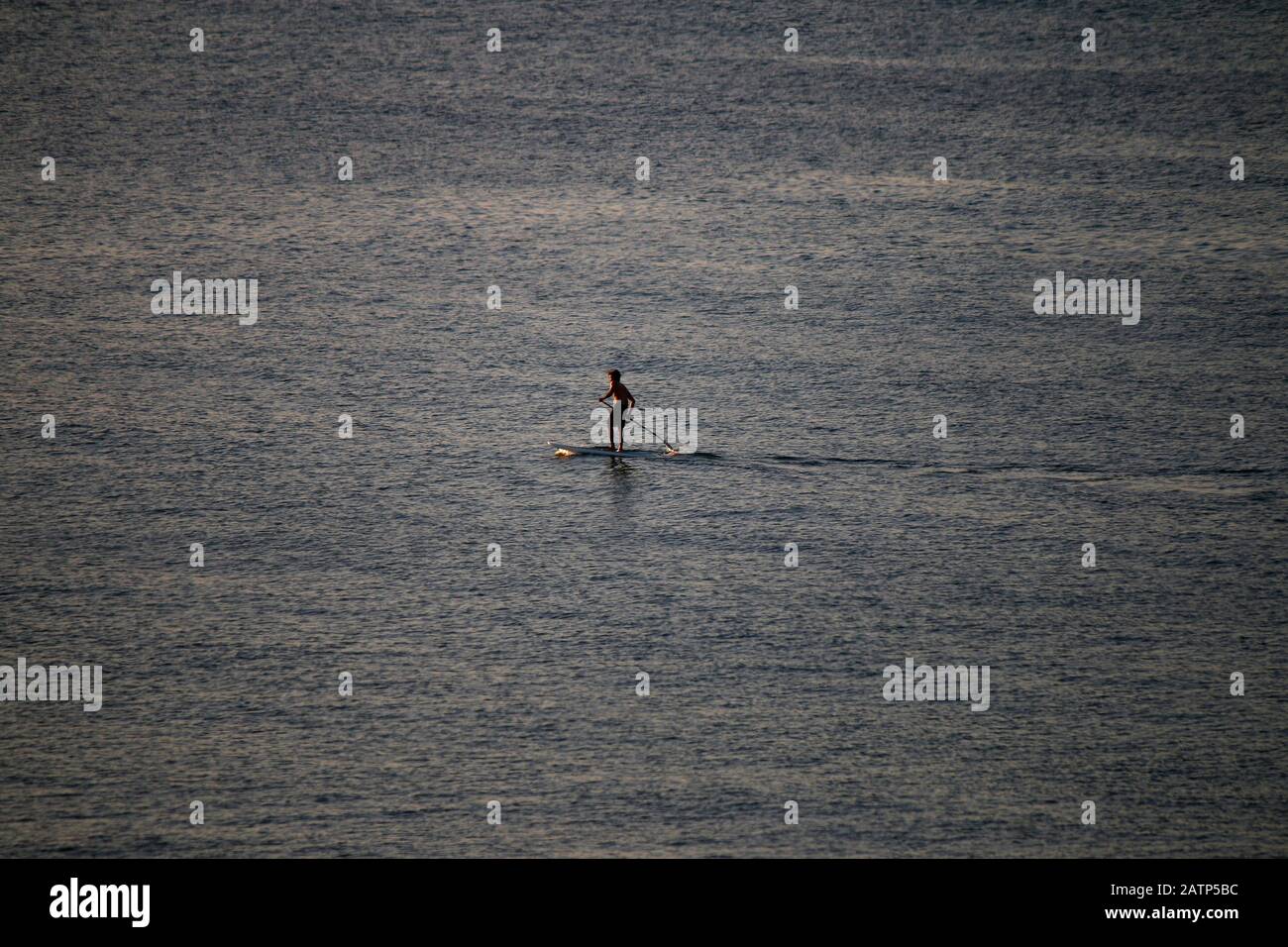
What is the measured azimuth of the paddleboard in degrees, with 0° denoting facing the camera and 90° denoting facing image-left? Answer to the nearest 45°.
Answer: approximately 90°
